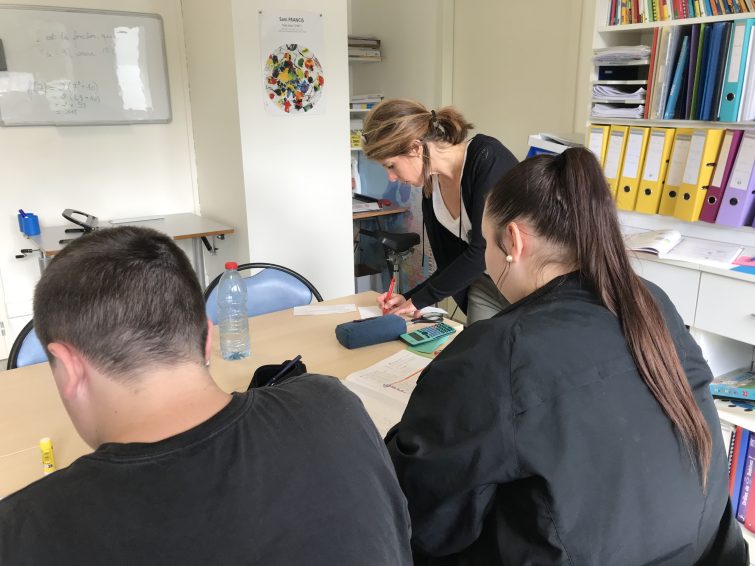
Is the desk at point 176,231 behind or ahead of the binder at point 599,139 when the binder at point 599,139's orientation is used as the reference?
ahead

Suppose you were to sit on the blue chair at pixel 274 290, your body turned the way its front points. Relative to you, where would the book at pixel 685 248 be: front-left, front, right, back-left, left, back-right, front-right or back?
left

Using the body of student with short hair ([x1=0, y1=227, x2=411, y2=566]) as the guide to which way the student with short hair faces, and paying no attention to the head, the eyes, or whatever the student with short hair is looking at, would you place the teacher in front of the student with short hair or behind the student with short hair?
in front

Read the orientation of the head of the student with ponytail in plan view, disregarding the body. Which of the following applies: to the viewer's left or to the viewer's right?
to the viewer's left

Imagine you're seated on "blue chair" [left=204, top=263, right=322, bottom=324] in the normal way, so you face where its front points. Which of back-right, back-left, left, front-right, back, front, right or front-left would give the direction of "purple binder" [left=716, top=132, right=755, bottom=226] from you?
left

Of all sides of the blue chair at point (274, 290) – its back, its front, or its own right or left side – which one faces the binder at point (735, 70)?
left

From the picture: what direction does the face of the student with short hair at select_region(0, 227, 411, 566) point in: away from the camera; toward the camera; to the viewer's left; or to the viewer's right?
away from the camera

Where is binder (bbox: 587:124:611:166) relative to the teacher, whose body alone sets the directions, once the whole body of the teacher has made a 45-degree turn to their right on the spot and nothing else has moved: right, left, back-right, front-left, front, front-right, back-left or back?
back-right

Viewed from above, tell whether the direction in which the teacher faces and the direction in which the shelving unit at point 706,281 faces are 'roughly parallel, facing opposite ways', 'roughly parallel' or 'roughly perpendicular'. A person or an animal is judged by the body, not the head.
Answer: roughly parallel

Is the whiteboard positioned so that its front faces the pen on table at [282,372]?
yes

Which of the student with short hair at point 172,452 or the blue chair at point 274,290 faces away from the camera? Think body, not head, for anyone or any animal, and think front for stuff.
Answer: the student with short hair

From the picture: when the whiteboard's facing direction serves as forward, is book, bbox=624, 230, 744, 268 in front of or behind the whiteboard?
in front

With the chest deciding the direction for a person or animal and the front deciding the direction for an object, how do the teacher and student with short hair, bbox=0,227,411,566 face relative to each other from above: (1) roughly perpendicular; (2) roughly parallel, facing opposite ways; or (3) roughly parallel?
roughly perpendicular

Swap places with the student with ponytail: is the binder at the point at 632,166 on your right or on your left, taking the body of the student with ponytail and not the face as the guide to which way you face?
on your right

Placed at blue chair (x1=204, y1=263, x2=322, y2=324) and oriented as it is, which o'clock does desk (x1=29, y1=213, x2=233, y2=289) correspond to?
The desk is roughly at 5 o'clock from the blue chair.

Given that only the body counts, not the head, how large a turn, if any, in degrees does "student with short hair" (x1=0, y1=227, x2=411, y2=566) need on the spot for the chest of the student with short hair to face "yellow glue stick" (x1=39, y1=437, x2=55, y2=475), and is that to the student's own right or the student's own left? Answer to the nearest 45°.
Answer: approximately 45° to the student's own left

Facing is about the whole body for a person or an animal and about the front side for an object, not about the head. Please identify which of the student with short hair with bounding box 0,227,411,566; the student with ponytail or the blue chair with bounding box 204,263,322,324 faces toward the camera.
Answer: the blue chair

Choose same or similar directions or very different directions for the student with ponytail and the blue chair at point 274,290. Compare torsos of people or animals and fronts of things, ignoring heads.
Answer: very different directions

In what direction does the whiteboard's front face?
toward the camera

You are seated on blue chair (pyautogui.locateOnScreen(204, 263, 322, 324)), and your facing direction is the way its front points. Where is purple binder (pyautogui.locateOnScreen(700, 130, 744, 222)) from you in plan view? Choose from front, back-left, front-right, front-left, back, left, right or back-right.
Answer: left

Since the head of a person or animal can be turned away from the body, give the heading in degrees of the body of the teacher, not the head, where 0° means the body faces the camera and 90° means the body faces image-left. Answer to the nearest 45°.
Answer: approximately 45°
